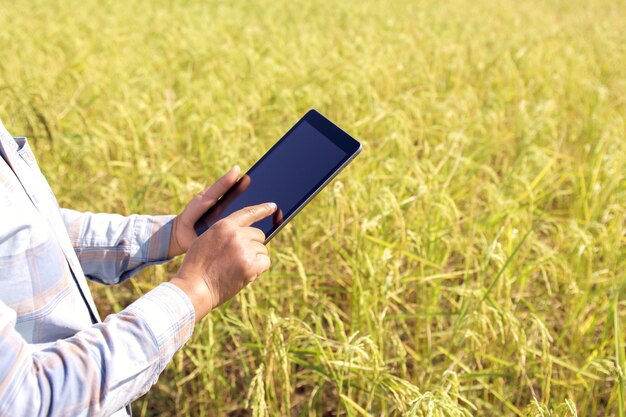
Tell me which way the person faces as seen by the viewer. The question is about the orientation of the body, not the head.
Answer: to the viewer's right
